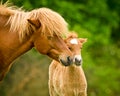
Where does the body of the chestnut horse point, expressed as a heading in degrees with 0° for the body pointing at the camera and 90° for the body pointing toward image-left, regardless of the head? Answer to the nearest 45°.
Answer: approximately 270°
